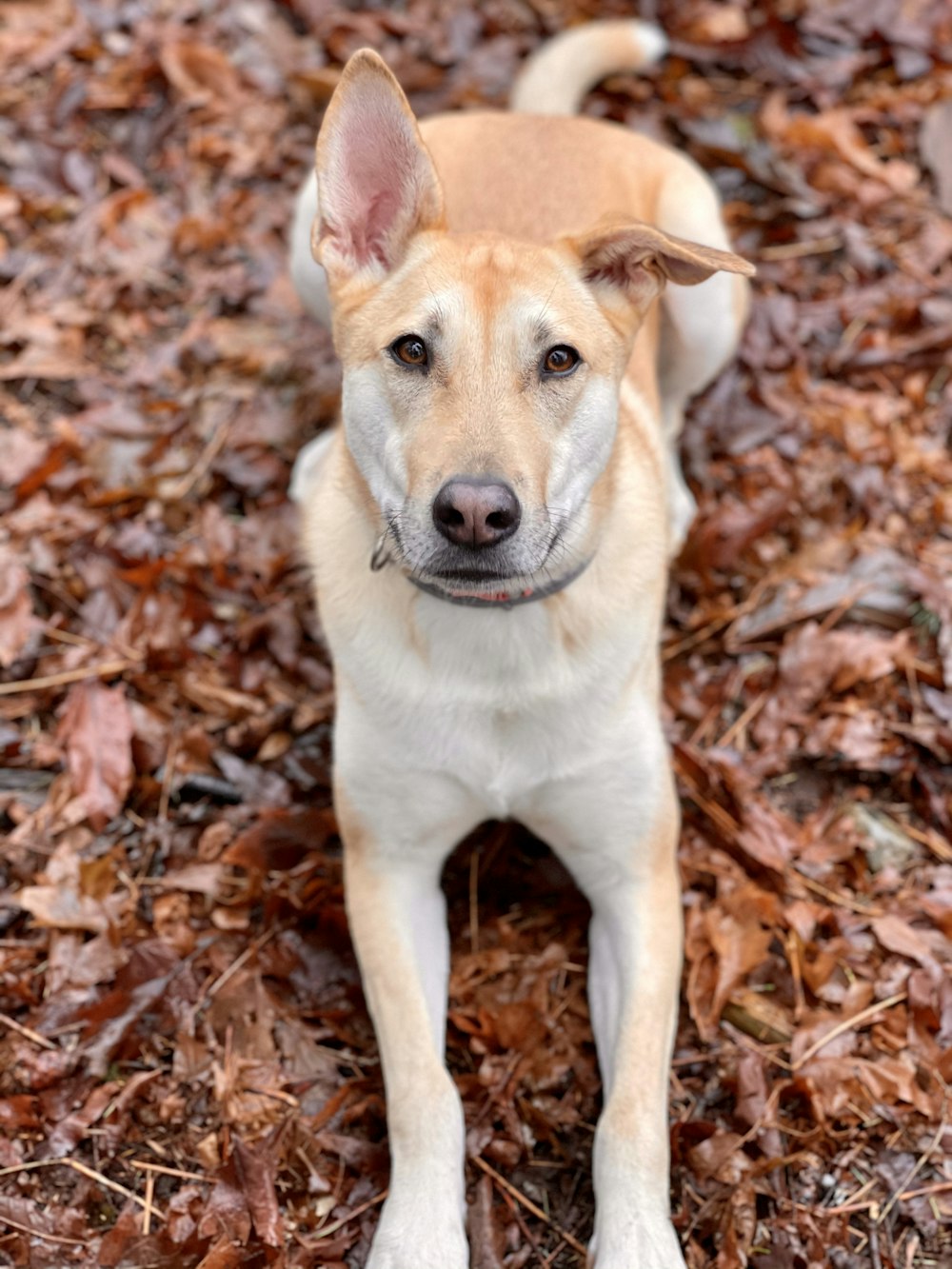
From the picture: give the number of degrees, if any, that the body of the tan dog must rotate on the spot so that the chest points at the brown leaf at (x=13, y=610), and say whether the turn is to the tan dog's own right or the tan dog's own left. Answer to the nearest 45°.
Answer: approximately 135° to the tan dog's own right

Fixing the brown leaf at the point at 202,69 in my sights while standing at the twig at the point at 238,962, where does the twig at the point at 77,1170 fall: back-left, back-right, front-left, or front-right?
back-left

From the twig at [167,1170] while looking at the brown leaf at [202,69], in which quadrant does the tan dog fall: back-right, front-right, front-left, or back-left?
front-right

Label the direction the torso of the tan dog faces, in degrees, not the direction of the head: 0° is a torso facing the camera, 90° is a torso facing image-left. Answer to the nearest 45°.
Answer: approximately 0°

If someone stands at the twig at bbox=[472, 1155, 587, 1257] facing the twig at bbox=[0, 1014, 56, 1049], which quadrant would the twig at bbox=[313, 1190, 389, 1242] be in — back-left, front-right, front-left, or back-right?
front-left

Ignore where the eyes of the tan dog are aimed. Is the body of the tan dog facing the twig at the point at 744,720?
no

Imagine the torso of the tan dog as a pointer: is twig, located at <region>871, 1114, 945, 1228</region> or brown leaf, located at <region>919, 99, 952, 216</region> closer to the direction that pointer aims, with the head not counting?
the twig

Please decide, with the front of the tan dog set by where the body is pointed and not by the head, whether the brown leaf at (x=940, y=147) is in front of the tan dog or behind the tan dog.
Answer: behind

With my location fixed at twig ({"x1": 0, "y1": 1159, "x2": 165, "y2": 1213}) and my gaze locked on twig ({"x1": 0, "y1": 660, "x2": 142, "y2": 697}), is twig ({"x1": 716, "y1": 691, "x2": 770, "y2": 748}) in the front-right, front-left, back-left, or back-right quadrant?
front-right

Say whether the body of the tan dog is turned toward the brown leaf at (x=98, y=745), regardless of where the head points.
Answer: no

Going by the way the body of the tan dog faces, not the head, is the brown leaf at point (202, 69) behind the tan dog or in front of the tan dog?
behind

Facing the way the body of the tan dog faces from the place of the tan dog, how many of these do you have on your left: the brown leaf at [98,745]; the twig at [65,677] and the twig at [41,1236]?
0
